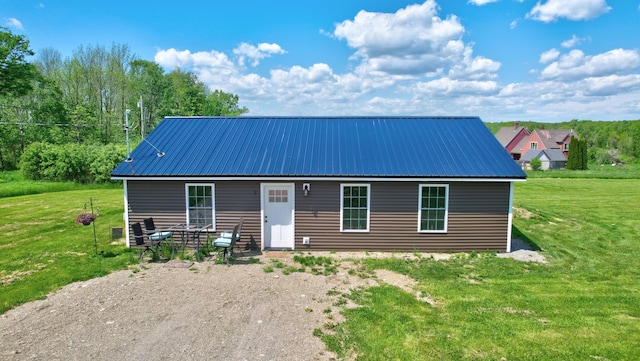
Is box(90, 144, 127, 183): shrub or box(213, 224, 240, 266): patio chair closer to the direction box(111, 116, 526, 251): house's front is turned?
the patio chair

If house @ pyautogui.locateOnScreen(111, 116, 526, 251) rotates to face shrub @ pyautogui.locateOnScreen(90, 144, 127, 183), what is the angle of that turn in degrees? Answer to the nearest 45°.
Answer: approximately 135° to its right

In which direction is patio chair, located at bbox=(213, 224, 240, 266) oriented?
to the viewer's left

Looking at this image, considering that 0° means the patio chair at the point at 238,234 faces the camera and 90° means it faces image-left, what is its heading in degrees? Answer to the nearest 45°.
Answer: approximately 90°

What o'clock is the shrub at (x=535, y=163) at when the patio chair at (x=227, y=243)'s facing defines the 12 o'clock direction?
The shrub is roughly at 5 o'clock from the patio chair.

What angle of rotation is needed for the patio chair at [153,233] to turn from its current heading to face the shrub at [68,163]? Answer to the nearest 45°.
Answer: approximately 90° to its left

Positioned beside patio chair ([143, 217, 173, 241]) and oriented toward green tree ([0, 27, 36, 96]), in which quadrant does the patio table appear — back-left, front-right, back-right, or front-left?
back-right

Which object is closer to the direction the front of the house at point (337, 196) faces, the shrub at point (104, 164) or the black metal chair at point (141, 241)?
the black metal chair

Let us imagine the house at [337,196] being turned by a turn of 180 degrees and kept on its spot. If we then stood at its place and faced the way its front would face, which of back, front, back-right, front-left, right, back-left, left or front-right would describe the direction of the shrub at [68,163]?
front-left

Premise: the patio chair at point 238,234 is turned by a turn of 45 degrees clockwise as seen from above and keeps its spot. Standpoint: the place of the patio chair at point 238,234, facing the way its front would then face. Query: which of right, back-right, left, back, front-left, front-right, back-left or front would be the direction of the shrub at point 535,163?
right

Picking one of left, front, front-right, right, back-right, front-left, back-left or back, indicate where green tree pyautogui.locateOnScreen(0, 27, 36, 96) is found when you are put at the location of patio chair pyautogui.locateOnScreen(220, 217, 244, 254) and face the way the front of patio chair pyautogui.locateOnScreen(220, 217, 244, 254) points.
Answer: front-right

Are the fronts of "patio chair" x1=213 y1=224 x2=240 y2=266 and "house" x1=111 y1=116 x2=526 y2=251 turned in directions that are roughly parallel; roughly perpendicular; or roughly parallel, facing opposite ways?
roughly perpendicular

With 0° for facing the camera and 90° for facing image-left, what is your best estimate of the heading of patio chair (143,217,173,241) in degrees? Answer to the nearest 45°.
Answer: approximately 270°

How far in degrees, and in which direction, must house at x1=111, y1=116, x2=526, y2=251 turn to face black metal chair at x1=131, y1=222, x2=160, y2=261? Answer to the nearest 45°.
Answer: approximately 90° to its right

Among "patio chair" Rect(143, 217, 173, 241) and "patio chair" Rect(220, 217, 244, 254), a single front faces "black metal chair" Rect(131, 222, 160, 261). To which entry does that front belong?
"patio chair" Rect(220, 217, 244, 254)

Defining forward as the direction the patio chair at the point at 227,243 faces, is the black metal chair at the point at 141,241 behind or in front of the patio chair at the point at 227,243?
in front
